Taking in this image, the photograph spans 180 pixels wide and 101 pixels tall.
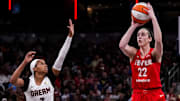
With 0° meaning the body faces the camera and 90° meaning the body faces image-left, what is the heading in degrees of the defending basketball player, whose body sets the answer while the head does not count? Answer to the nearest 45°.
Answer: approximately 315°

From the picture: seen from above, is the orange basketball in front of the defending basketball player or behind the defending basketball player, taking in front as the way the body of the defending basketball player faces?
in front

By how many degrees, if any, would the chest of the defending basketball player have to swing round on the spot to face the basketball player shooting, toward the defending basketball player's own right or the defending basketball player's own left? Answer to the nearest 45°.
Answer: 0° — they already face them
